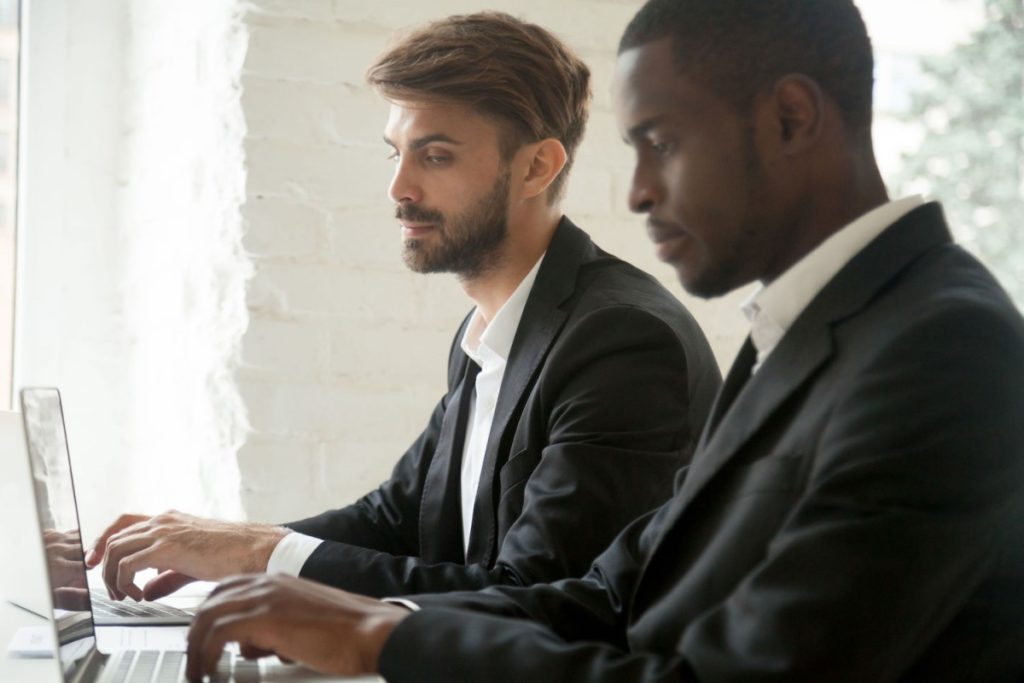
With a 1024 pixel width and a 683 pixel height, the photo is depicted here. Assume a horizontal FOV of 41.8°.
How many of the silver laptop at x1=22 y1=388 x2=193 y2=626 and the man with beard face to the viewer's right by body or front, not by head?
1

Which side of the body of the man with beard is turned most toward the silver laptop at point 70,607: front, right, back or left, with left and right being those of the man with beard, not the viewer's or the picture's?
front

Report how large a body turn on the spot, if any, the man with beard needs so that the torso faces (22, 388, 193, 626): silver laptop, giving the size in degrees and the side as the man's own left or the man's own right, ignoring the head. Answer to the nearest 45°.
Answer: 0° — they already face it

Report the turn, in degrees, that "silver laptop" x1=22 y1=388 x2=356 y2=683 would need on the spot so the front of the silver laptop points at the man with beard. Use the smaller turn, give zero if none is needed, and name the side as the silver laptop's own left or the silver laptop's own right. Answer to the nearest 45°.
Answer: approximately 45° to the silver laptop's own left

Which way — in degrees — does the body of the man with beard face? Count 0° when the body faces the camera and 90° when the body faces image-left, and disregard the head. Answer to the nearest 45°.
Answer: approximately 45°

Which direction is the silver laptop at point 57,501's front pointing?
to the viewer's right

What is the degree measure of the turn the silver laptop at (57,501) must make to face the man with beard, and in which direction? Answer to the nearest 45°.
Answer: approximately 45° to its left

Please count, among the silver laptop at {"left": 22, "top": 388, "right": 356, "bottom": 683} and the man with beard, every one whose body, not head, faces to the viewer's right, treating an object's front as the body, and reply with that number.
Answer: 1

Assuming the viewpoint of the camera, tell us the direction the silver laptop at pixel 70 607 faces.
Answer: facing to the right of the viewer
